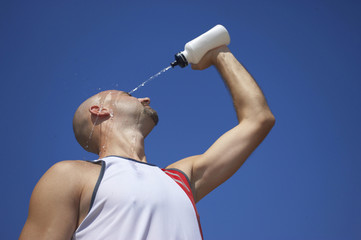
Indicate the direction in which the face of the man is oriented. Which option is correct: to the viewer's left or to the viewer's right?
to the viewer's right

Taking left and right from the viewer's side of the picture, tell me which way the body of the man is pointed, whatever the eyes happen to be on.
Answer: facing the viewer and to the right of the viewer
